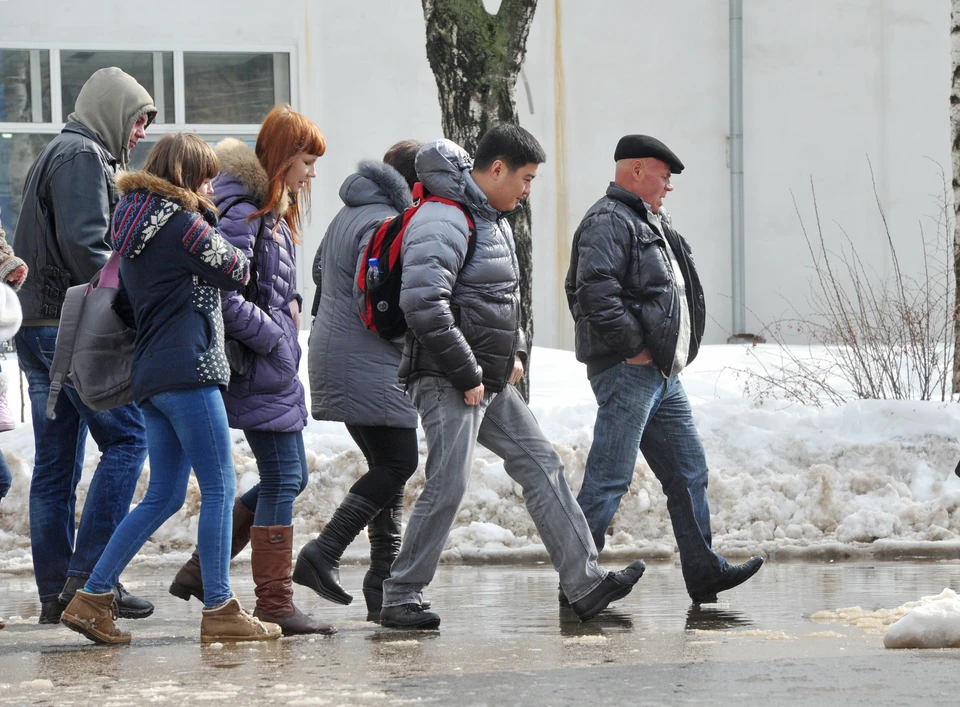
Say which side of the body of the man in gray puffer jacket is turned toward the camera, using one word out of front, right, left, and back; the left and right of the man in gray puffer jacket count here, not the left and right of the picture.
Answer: right

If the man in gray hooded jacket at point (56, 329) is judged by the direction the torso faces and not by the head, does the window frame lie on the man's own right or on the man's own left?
on the man's own left

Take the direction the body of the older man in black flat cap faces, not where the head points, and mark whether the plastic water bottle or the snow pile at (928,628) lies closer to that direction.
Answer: the snow pile

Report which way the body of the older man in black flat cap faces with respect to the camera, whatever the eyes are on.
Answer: to the viewer's right

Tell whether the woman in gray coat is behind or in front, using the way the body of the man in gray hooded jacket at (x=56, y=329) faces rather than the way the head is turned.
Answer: in front

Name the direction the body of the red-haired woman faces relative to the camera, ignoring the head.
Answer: to the viewer's right

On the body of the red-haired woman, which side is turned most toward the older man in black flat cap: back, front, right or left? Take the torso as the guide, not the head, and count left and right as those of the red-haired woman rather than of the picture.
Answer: front

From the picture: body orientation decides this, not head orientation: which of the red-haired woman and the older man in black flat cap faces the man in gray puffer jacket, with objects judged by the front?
the red-haired woman

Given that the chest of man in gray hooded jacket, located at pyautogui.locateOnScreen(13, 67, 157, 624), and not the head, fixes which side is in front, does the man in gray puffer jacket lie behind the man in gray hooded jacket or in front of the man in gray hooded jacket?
in front

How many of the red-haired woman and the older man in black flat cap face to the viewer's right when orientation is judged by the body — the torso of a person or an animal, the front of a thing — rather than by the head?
2

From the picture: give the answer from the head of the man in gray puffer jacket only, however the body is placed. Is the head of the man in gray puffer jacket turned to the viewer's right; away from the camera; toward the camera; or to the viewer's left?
to the viewer's right

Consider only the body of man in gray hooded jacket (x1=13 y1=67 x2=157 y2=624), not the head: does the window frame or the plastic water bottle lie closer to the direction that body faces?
the plastic water bottle

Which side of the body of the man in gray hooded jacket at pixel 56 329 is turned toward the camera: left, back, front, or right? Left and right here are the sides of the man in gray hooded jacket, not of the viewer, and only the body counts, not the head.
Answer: right

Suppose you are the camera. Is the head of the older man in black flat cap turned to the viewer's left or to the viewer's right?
to the viewer's right
